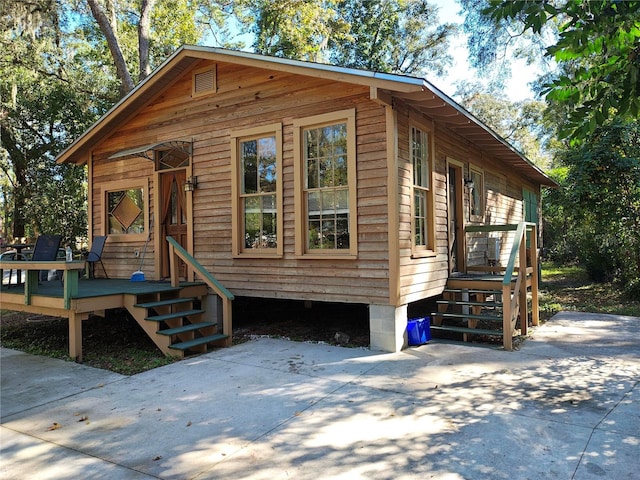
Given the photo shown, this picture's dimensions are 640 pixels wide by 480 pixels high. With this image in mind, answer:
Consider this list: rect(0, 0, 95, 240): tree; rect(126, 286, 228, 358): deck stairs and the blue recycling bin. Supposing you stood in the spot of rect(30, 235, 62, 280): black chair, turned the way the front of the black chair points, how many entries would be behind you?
2

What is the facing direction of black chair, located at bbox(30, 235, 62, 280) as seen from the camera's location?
facing away from the viewer and to the left of the viewer

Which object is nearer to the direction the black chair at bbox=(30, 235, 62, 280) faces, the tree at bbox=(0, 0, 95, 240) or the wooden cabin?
the tree
